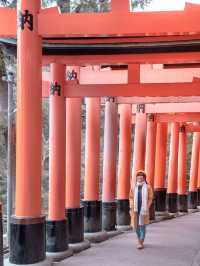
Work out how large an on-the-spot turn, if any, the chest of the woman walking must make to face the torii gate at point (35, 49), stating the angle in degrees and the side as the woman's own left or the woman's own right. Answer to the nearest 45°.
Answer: approximately 45° to the woman's own right

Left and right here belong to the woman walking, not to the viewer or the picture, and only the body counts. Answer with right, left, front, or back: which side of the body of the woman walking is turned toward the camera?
front

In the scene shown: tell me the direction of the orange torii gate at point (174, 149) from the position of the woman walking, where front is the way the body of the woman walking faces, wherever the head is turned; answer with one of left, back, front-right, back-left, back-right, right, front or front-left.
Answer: back
